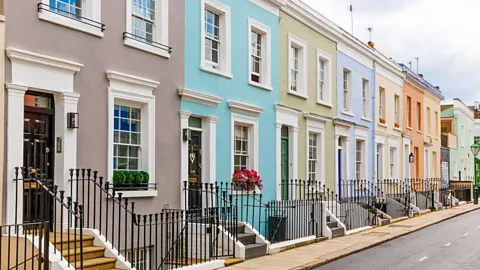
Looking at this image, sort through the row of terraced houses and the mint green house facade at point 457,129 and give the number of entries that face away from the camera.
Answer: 0

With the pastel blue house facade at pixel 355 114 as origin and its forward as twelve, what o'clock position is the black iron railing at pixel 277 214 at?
The black iron railing is roughly at 2 o'clock from the pastel blue house facade.

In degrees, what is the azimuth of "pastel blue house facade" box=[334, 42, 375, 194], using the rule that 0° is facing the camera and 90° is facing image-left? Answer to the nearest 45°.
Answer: approximately 315°

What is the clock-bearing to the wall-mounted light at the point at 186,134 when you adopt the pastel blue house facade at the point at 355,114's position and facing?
The wall-mounted light is roughly at 2 o'clock from the pastel blue house facade.

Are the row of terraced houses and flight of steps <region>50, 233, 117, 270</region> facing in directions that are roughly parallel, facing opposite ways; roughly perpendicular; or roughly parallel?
roughly parallel

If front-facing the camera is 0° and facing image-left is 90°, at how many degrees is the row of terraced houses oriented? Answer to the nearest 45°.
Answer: approximately 315°

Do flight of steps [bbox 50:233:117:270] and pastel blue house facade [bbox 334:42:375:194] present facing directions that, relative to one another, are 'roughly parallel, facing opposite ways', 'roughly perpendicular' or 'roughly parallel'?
roughly parallel

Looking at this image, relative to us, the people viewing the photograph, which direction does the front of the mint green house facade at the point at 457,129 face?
facing the viewer and to the right of the viewer

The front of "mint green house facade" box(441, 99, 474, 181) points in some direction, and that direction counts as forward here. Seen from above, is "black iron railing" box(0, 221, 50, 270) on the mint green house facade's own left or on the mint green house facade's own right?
on the mint green house facade's own right

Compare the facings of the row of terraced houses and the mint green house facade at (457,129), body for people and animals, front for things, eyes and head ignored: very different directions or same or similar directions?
same or similar directions

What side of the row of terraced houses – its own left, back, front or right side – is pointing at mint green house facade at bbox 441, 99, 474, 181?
left
